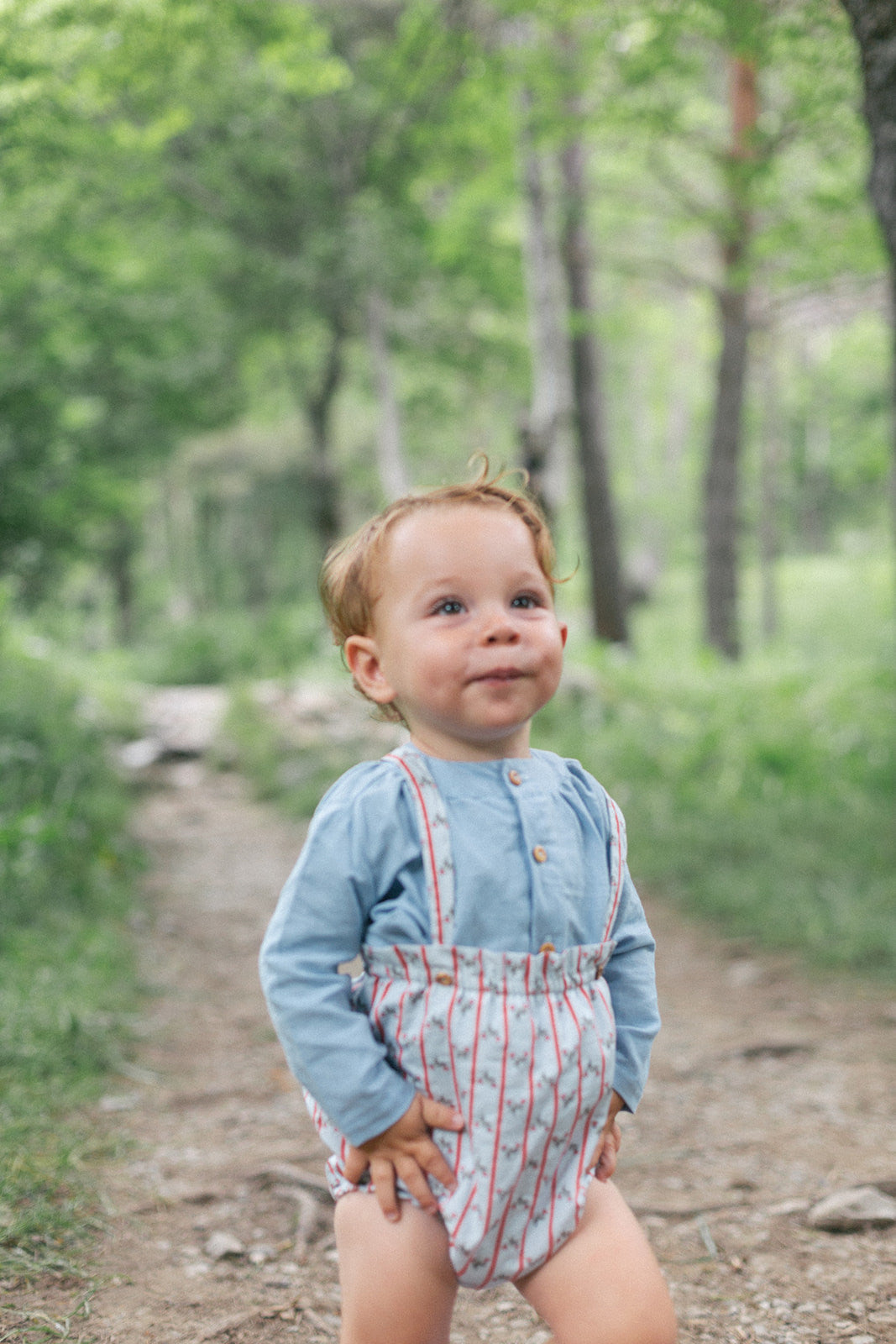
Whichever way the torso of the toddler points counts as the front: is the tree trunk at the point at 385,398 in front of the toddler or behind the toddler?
behind

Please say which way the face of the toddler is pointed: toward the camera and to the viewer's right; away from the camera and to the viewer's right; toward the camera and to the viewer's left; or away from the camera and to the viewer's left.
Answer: toward the camera and to the viewer's right

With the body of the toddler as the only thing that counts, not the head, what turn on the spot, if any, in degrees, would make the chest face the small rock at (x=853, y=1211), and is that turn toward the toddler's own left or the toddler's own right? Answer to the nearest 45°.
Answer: approximately 90° to the toddler's own left

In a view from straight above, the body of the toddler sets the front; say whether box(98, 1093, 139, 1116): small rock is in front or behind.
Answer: behind

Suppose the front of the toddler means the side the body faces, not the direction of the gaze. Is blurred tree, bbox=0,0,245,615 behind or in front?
behind

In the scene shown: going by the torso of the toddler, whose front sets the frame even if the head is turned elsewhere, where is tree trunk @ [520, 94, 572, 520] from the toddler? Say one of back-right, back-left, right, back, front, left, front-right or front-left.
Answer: back-left

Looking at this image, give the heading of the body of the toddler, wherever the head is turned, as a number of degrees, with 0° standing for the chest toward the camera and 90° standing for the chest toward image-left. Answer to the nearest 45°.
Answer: approximately 315°

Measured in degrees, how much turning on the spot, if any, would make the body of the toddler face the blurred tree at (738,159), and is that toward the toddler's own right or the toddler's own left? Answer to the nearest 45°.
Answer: approximately 135° to the toddler's own left

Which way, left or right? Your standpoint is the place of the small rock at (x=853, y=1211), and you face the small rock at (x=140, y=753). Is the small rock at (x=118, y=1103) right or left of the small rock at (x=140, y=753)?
left
